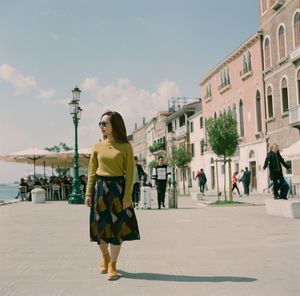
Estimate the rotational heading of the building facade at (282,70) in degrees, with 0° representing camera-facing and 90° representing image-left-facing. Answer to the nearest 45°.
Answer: approximately 45°

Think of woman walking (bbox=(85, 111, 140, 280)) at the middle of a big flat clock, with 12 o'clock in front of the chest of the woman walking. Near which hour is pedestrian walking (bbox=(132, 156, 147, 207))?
The pedestrian walking is roughly at 6 o'clock from the woman walking.

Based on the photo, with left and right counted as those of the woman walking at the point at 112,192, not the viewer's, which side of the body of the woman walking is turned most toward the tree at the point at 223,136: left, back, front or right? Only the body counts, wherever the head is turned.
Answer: back

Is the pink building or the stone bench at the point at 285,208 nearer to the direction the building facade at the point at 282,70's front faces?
the stone bench
